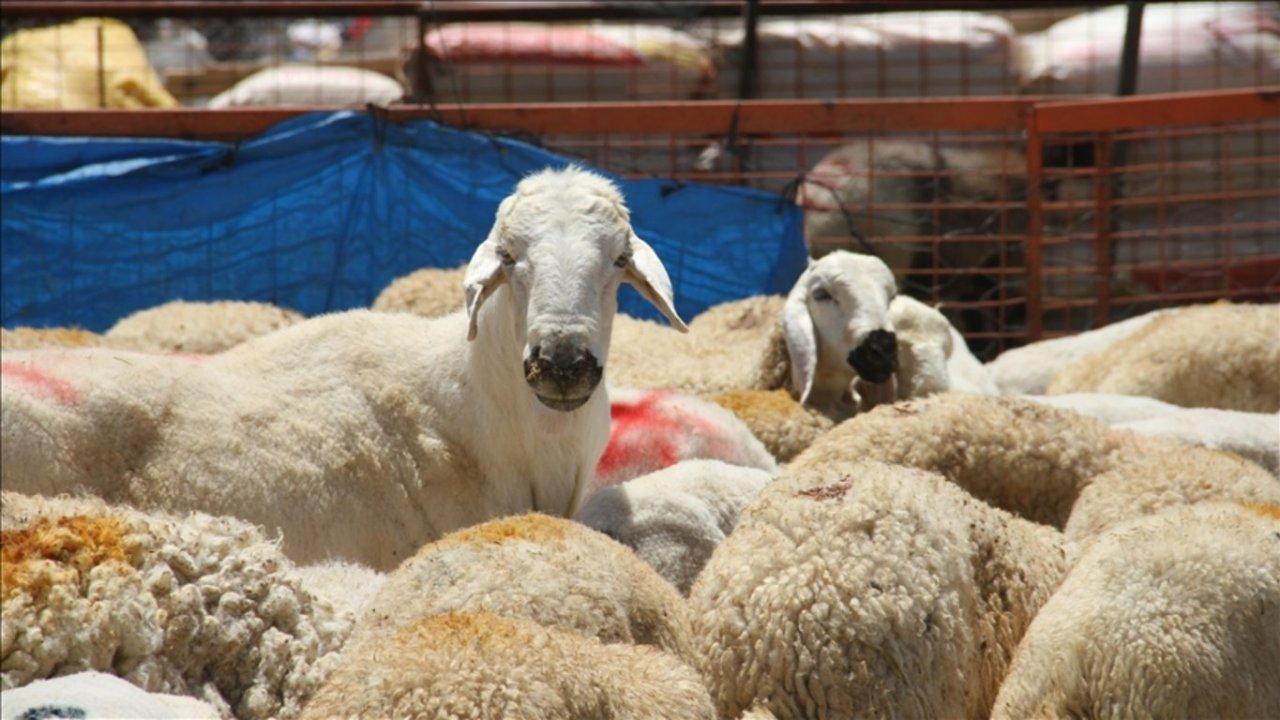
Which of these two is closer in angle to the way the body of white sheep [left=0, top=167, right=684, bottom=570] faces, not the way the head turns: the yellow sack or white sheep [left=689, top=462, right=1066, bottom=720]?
the white sheep

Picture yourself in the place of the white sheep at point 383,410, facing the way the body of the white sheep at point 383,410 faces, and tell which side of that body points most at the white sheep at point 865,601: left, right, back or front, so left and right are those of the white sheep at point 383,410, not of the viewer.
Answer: front

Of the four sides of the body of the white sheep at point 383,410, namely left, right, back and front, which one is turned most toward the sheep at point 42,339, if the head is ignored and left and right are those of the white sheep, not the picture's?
back

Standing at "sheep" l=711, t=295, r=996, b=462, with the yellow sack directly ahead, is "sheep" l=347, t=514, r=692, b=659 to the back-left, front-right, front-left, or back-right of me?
back-left

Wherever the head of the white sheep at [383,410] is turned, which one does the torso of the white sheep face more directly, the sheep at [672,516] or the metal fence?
the sheep

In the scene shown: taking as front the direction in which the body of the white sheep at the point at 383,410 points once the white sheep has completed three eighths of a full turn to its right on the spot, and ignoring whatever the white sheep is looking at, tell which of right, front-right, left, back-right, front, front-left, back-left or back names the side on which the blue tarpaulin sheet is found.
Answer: right

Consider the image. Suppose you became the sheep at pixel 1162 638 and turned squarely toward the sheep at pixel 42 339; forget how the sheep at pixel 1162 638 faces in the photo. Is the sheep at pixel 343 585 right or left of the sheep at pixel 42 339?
left

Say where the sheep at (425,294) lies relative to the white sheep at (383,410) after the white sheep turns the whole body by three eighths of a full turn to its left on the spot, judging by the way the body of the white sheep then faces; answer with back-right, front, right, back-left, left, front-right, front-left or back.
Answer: front

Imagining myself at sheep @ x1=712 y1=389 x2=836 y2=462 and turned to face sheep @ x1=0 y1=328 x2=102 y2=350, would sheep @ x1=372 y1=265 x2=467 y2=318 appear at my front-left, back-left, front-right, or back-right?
front-right

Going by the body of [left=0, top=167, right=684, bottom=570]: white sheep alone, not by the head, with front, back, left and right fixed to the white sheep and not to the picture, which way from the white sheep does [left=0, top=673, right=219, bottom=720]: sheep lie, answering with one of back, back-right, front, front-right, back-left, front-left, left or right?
front-right

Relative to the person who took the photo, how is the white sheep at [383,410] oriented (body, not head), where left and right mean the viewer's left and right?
facing the viewer and to the right of the viewer

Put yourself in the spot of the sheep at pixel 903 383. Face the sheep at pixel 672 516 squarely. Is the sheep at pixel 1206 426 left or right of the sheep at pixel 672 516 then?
left

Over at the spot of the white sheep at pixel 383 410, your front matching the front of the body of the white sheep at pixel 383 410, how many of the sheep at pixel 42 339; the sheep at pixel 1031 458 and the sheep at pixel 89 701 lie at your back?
1

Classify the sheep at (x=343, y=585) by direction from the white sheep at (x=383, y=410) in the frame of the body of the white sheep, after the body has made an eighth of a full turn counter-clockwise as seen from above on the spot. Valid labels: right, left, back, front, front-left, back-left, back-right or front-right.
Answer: right

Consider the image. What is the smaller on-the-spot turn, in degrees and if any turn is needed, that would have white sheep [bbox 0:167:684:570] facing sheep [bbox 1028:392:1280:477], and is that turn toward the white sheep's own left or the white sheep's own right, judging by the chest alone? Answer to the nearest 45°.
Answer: approximately 45° to the white sheep's own left
